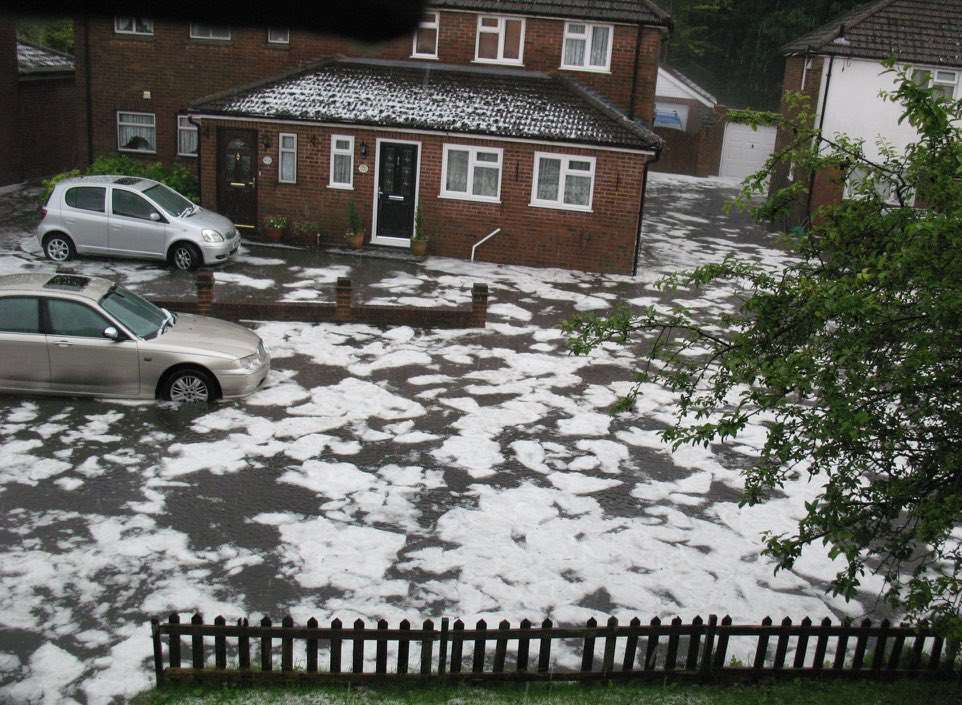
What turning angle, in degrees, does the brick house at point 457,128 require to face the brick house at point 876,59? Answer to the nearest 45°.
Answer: approximately 90° to its left

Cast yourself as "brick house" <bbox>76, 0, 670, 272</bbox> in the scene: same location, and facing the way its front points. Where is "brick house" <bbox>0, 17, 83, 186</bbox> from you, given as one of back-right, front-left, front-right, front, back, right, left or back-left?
back-right

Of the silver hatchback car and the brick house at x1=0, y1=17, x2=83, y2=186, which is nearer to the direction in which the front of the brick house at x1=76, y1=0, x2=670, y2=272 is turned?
the silver hatchback car

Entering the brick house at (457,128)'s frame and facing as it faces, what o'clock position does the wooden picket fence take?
The wooden picket fence is roughly at 12 o'clock from the brick house.

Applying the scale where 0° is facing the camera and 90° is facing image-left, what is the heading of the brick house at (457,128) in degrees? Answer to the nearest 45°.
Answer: approximately 0°

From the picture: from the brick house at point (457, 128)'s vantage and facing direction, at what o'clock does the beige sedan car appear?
The beige sedan car is roughly at 1 o'clock from the brick house.

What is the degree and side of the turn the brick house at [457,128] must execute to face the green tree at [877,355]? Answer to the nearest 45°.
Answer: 0° — it already faces it

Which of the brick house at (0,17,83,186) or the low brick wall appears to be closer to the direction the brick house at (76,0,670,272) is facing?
the low brick wall

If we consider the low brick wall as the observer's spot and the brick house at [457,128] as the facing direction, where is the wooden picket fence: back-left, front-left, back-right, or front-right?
back-right
